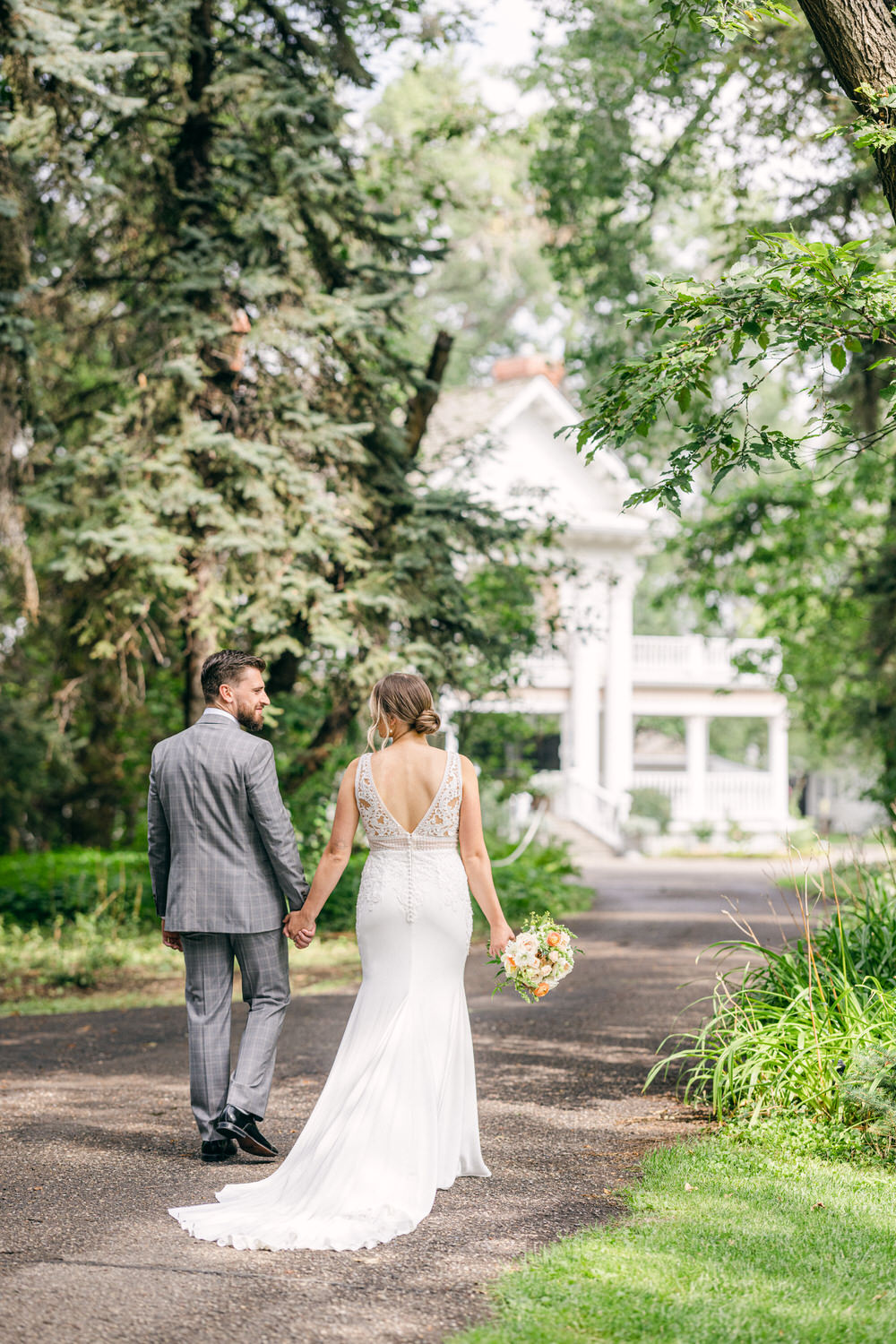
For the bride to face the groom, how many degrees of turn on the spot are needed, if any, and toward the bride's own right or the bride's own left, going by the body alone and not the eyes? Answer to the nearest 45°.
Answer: approximately 45° to the bride's own left

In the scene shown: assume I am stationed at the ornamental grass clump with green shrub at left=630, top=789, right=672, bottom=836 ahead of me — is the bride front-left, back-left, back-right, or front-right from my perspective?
back-left

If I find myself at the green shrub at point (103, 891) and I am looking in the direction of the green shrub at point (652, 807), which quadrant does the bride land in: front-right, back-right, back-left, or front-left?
back-right

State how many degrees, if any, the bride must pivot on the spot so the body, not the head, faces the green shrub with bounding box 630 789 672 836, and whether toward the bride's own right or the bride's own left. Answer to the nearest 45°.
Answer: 0° — they already face it

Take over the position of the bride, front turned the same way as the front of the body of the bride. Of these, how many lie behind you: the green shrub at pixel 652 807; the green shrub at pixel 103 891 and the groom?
0

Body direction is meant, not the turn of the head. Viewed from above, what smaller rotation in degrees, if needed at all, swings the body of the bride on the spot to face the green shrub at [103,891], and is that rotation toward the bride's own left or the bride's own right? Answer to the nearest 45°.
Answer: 0° — they already face it

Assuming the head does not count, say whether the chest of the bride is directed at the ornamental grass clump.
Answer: no

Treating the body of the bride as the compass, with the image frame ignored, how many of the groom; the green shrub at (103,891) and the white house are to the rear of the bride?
0

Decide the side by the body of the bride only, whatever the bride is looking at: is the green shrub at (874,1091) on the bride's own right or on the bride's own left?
on the bride's own right

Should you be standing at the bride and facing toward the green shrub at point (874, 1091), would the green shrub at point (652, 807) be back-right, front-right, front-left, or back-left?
front-left

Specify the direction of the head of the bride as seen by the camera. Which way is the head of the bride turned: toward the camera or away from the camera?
away from the camera

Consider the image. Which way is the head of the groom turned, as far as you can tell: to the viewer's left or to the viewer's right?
to the viewer's right

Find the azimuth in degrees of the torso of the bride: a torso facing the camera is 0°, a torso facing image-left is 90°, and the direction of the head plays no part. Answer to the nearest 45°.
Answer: approximately 180°
